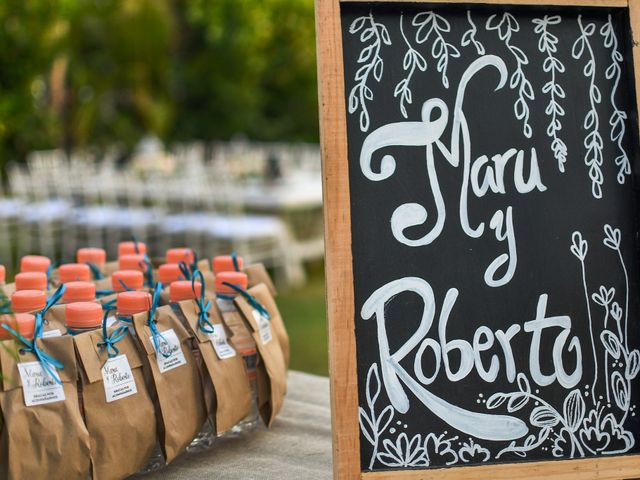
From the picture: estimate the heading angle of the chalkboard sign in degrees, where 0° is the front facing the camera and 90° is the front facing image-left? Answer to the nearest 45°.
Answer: approximately 0°

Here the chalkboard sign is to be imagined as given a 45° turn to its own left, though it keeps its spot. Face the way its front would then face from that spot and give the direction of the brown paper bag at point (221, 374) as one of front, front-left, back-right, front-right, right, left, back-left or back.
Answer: back-right

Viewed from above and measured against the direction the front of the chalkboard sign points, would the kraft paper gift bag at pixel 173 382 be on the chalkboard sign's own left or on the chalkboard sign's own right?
on the chalkboard sign's own right

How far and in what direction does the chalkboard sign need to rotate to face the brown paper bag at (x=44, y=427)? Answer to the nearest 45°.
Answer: approximately 90° to its right

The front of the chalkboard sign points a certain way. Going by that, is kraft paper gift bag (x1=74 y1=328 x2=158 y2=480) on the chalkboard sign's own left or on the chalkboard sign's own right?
on the chalkboard sign's own right

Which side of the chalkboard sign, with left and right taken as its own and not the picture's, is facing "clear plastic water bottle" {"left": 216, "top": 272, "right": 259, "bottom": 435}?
right
